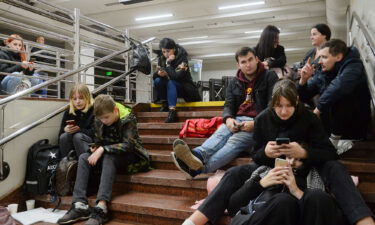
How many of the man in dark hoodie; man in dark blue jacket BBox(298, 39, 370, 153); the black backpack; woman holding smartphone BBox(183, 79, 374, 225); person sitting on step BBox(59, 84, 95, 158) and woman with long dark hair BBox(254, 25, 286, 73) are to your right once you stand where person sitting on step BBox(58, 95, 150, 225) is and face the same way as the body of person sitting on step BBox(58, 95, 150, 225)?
2

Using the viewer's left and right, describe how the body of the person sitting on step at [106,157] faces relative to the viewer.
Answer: facing the viewer and to the left of the viewer

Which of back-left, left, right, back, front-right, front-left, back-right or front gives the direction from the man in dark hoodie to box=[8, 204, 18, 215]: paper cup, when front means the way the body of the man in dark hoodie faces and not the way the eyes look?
front-right

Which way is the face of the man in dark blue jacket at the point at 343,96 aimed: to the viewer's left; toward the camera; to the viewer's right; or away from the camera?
to the viewer's left

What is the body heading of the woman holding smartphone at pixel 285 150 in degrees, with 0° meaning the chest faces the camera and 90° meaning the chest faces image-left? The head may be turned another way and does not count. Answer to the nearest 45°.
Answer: approximately 0°

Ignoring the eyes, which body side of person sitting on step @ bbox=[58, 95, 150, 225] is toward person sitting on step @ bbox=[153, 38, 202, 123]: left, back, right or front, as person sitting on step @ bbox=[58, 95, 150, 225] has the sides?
back
